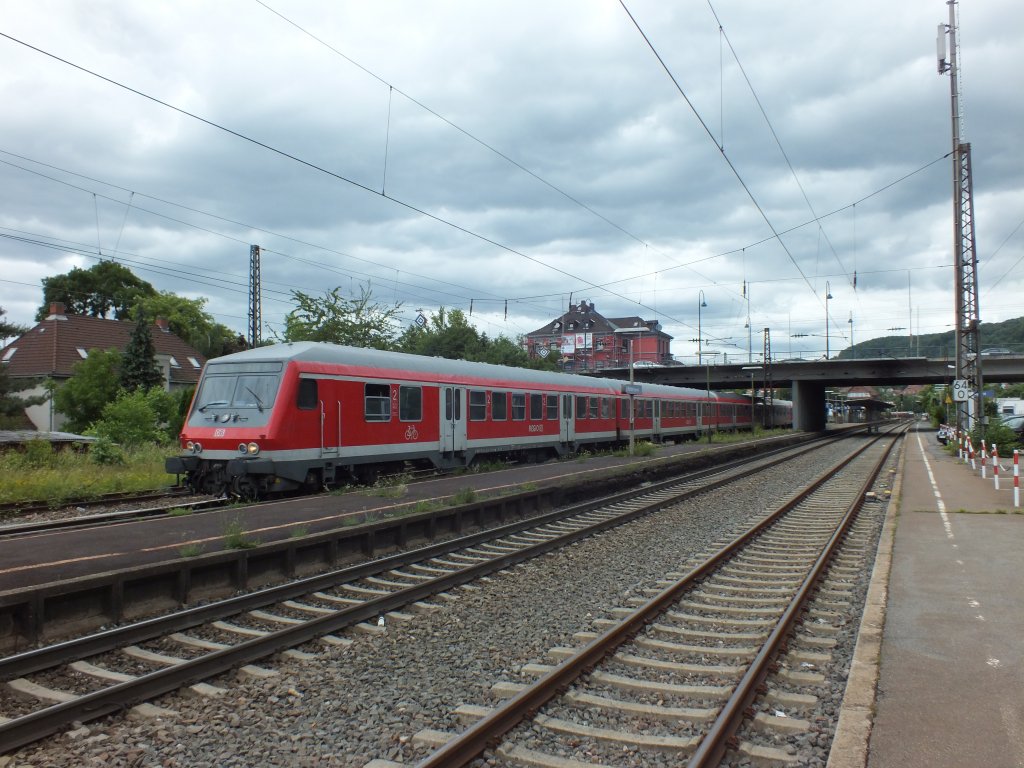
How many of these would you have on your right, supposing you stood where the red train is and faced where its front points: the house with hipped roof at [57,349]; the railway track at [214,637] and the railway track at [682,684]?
1

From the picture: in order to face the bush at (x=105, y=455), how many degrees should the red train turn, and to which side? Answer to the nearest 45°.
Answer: approximately 90° to its right

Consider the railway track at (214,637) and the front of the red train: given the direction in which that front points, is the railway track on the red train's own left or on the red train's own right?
on the red train's own left

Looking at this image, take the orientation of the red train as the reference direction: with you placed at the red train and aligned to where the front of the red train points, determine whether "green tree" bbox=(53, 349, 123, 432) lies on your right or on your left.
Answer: on your right

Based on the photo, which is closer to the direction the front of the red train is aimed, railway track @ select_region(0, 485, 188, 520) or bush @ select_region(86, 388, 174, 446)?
the railway track

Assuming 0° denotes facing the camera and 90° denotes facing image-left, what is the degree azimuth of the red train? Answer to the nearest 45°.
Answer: approximately 45°

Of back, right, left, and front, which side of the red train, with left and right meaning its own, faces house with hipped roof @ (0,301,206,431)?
right

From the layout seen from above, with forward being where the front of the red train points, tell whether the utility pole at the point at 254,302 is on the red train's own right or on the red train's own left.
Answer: on the red train's own right

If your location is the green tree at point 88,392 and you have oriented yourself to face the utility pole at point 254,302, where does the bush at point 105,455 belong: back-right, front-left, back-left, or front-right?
front-right

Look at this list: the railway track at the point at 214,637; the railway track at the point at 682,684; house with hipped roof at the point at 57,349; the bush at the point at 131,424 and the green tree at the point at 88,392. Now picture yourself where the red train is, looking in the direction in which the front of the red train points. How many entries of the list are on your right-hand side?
3

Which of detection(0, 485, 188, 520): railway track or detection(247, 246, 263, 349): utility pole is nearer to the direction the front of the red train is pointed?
the railway track

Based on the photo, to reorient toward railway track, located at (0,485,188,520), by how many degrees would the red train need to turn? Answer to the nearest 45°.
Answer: approximately 45° to its right

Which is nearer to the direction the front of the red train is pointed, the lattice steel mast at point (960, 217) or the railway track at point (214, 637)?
the railway track

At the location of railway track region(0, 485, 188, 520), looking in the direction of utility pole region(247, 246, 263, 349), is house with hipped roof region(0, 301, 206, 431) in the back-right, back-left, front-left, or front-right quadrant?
front-left
